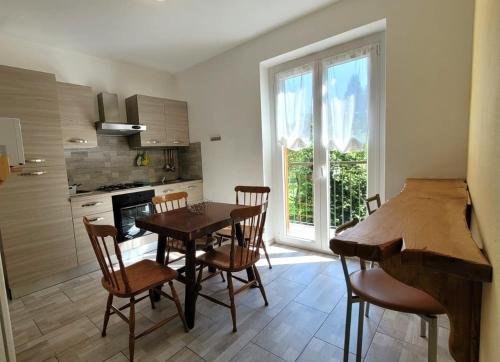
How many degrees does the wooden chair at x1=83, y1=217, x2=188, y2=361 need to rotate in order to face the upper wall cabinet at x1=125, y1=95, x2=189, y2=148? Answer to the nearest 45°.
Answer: approximately 45° to its left

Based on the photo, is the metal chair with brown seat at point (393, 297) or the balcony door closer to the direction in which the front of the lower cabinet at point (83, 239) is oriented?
the metal chair with brown seat

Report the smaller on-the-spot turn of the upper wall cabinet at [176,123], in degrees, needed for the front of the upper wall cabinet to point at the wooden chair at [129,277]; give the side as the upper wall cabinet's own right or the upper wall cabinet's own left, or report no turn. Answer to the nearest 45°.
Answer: approximately 45° to the upper wall cabinet's own right

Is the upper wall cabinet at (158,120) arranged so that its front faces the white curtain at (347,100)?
yes

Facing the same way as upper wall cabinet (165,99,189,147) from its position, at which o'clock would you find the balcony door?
The balcony door is roughly at 12 o'clock from the upper wall cabinet.

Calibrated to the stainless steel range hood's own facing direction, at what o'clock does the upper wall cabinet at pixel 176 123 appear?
The upper wall cabinet is roughly at 10 o'clock from the stainless steel range hood.

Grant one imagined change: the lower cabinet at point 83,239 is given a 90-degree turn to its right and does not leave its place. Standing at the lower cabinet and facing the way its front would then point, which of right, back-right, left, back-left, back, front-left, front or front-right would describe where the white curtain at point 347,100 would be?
back-left

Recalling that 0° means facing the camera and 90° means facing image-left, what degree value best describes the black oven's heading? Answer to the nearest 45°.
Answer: approximately 315°

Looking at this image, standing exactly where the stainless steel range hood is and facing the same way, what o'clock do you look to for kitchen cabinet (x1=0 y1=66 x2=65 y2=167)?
The kitchen cabinet is roughly at 3 o'clock from the stainless steel range hood.
